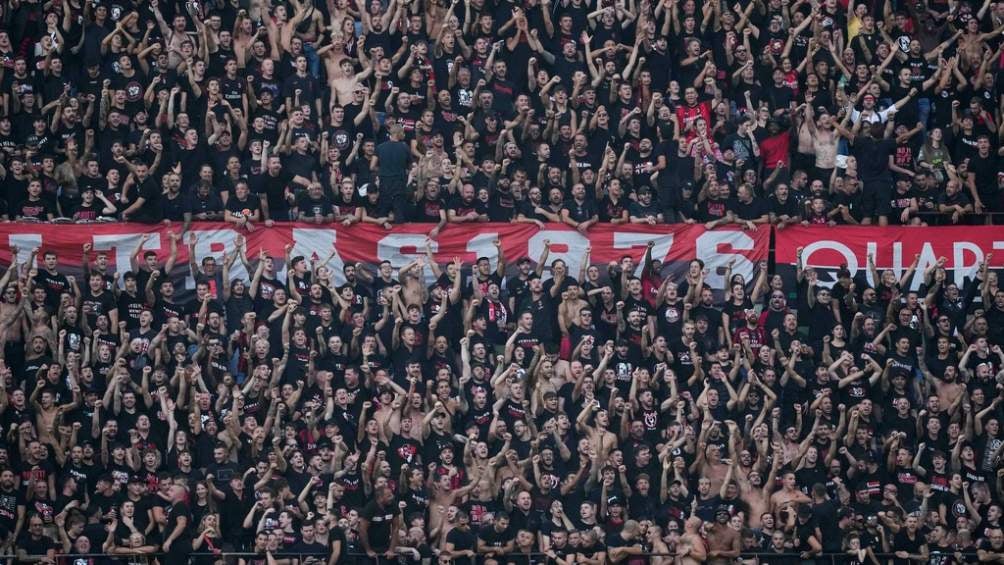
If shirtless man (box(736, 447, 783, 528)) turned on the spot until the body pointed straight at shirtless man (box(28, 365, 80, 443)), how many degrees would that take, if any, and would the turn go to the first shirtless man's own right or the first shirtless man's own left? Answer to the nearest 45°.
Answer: approximately 90° to the first shirtless man's own right

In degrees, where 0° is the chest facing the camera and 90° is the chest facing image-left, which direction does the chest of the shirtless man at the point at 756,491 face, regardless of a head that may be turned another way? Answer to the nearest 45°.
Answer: approximately 0°

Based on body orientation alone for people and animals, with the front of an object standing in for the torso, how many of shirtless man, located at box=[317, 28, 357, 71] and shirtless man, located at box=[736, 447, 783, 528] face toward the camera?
2

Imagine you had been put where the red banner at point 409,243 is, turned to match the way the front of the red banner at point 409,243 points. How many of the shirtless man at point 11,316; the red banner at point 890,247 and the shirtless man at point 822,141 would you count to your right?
1

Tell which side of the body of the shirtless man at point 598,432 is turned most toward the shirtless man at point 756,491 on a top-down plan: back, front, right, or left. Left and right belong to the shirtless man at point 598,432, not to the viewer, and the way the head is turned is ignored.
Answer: left

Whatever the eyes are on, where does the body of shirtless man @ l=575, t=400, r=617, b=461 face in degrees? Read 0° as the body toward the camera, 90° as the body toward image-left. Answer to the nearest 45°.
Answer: approximately 0°
